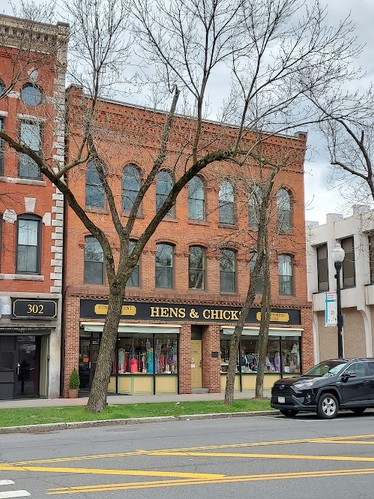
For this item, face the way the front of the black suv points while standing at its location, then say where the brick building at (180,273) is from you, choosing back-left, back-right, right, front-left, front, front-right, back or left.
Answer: right

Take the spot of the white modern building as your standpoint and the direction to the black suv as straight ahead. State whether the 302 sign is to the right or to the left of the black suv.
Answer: right

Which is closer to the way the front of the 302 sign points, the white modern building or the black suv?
the black suv

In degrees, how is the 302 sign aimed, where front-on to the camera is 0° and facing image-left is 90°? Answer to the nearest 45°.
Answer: approximately 0°

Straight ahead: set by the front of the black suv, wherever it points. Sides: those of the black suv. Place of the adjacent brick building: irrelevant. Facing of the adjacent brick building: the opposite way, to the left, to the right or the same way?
to the left

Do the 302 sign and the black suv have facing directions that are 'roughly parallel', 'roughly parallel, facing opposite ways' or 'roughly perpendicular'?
roughly perpendicular

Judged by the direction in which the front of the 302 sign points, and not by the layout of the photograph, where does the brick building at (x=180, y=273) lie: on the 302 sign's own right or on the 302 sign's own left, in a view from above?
on the 302 sign's own left

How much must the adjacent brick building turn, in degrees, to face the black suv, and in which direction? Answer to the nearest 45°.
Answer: approximately 45° to its left

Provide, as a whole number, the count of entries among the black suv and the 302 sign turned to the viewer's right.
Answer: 0

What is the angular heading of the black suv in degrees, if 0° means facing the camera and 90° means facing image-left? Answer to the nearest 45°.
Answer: approximately 45°

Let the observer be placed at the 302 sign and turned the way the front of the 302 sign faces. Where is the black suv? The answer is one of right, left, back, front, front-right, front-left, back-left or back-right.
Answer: front-left
